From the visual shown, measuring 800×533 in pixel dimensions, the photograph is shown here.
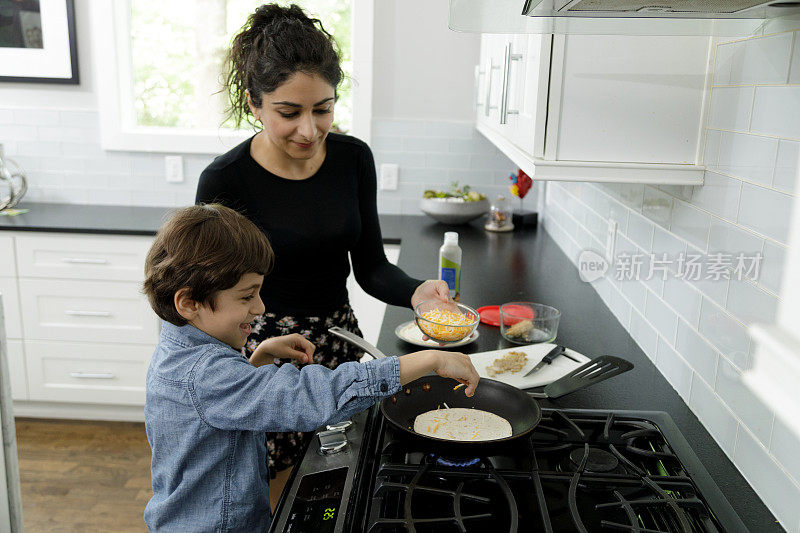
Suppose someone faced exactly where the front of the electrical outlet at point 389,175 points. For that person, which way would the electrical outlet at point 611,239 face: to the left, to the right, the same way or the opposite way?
to the right

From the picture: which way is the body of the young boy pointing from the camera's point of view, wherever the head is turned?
to the viewer's right

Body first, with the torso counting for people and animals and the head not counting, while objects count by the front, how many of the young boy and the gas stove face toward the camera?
0

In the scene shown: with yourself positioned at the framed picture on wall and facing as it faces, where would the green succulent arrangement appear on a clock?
The green succulent arrangement is roughly at 10 o'clock from the framed picture on wall.

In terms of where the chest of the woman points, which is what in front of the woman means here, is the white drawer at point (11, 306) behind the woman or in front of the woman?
behind

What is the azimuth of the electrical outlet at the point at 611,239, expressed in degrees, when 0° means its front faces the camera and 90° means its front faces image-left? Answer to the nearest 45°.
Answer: approximately 90°

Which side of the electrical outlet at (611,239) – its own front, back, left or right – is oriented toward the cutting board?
left

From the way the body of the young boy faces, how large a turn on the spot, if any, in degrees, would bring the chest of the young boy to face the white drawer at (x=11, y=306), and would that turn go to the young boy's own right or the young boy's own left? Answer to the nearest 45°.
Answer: approximately 135° to the young boy's own left

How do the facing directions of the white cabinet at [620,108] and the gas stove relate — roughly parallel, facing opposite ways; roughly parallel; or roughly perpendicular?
roughly parallel

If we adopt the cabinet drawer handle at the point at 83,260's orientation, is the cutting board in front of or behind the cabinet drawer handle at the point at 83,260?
in front

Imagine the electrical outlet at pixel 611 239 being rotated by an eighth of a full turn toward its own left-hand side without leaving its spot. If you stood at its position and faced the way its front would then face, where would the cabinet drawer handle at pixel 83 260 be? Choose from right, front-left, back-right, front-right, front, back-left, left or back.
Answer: front-right

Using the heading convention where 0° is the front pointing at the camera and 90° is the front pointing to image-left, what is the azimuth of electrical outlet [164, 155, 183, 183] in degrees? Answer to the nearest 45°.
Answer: approximately 0°
